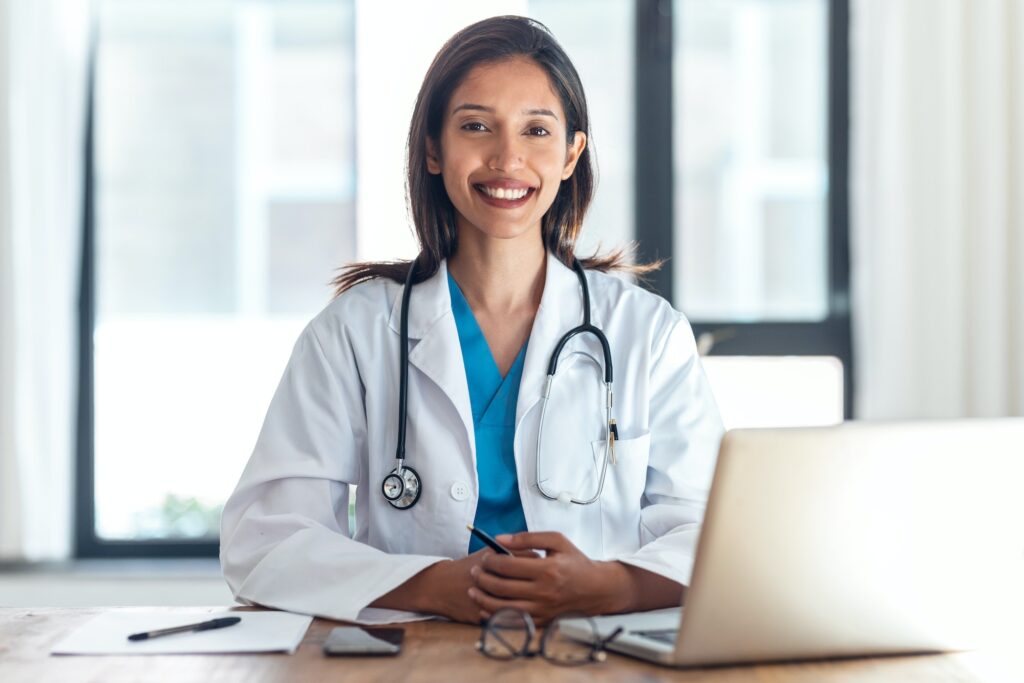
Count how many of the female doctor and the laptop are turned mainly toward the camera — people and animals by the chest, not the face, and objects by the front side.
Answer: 1

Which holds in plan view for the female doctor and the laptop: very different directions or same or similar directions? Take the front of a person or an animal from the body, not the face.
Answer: very different directions

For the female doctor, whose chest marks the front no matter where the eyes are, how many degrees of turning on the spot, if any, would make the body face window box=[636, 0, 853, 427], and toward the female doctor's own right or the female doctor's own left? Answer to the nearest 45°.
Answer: approximately 135° to the female doctor's own left

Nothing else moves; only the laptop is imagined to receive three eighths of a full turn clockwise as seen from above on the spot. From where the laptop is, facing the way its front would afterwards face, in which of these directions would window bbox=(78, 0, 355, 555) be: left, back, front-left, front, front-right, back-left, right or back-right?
back-left

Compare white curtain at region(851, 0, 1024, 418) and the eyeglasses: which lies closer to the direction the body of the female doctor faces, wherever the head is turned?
the eyeglasses

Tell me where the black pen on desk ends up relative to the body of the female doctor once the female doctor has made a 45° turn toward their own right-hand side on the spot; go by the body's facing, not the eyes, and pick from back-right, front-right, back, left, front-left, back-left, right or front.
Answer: front

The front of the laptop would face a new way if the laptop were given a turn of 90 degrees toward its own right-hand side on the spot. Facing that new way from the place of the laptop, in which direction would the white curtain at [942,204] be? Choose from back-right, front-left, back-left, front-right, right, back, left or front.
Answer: front-left

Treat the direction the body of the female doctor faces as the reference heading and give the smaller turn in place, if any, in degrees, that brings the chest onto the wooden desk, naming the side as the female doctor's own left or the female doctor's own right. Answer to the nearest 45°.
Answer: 0° — they already face it

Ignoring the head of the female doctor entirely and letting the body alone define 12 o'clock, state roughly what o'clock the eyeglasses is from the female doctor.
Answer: The eyeglasses is roughly at 12 o'clock from the female doctor.

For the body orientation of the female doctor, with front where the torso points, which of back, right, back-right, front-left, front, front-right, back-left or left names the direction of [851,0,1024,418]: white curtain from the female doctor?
back-left

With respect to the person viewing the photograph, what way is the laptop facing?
facing away from the viewer and to the left of the viewer

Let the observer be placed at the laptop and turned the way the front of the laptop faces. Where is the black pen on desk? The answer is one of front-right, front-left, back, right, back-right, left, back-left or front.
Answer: front-left

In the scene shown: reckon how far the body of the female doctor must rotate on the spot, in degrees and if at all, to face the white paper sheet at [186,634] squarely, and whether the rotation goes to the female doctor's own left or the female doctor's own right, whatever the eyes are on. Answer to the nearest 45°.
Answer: approximately 45° to the female doctor's own right

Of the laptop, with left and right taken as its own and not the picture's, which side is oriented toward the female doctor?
front

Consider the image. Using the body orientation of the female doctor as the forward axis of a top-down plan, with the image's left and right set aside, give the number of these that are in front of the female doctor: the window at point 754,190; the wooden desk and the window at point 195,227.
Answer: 1

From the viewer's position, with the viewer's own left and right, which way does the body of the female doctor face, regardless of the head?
facing the viewer
